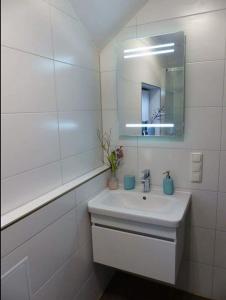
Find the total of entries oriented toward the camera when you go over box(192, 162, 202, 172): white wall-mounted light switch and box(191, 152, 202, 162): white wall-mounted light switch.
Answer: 2

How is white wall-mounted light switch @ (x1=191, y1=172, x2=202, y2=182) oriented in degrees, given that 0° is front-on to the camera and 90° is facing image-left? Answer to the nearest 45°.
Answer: approximately 0°

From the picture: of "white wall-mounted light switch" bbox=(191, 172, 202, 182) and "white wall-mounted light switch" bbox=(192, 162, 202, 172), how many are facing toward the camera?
2
